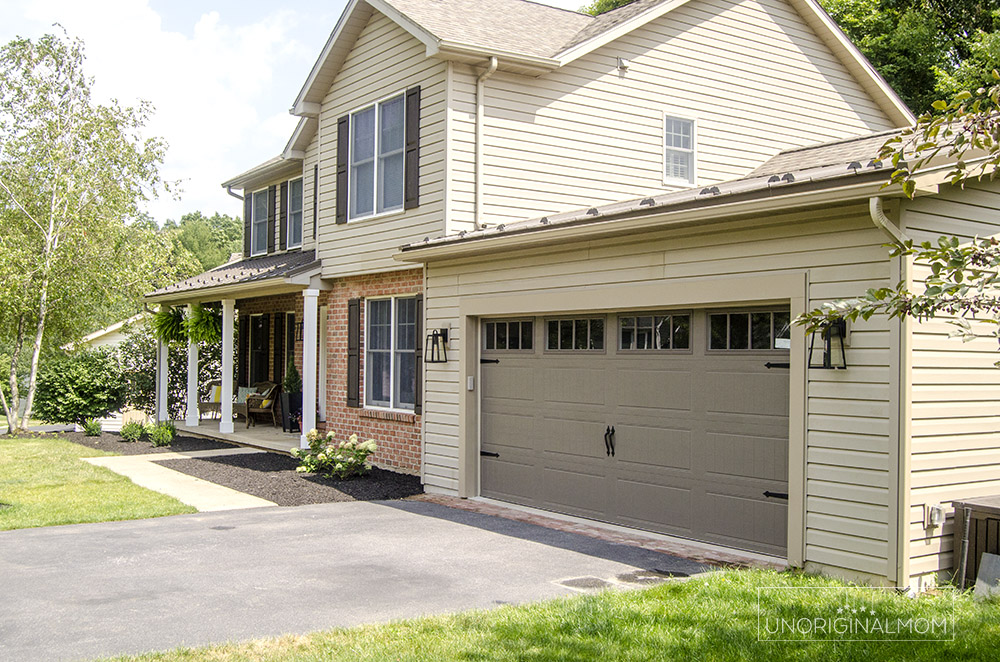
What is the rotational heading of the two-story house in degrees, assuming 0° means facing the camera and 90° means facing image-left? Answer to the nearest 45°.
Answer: approximately 45°

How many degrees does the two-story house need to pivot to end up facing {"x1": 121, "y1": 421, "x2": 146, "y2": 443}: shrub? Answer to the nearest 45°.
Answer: approximately 90° to its right

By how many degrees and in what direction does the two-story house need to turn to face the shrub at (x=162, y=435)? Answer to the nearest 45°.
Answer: approximately 90° to its right

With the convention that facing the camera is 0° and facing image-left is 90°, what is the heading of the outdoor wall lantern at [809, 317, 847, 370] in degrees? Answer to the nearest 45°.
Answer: approximately 45°

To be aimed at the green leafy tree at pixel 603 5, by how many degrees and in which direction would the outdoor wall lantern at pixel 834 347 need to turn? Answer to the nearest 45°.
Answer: approximately 135° to its right

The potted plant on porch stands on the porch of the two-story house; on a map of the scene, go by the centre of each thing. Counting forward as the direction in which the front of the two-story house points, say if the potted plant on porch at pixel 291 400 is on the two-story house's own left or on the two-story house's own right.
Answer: on the two-story house's own right

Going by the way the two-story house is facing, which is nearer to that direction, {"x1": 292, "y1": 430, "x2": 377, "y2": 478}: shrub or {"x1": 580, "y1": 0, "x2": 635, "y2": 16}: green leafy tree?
the shrub
